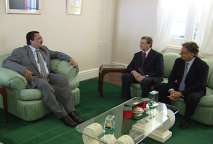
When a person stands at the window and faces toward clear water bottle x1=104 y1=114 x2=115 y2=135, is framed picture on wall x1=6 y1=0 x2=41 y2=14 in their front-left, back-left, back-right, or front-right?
front-right

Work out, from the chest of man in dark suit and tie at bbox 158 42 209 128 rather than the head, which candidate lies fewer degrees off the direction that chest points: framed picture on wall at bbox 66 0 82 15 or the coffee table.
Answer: the coffee table

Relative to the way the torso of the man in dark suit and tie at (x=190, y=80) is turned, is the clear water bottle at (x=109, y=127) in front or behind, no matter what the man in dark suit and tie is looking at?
in front

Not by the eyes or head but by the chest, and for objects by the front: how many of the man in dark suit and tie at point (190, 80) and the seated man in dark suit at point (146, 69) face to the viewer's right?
0

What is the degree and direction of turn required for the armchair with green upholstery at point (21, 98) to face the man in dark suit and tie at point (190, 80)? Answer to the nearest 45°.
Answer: approximately 45° to its left

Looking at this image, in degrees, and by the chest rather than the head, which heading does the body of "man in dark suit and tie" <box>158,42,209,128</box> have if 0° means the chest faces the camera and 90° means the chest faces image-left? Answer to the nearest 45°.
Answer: approximately 45°

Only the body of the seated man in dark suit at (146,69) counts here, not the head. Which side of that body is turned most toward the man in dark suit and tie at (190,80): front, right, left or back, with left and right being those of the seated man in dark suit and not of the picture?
left

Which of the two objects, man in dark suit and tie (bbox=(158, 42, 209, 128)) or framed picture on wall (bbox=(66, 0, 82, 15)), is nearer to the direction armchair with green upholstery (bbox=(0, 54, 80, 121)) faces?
the man in dark suit and tie

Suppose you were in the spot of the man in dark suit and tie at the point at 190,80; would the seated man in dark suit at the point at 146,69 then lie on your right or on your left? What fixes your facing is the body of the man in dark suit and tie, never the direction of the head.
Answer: on your right

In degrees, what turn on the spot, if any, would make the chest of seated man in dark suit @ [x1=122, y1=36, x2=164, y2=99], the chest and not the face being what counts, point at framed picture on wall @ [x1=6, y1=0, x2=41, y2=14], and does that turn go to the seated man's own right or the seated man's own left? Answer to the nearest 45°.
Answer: approximately 45° to the seated man's own right

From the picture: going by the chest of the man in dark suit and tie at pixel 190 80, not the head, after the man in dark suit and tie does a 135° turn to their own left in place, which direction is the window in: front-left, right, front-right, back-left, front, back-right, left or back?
left

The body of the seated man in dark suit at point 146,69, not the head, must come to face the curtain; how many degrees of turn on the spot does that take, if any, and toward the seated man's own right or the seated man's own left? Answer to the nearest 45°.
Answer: approximately 180°

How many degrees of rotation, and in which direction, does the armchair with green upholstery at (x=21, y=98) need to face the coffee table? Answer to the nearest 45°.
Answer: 0° — it already faces it

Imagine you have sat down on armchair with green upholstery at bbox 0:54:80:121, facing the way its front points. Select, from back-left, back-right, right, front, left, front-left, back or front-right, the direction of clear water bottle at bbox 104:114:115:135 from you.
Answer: front

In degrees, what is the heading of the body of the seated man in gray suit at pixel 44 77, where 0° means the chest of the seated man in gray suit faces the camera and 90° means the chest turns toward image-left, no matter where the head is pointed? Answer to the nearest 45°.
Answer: approximately 315°
